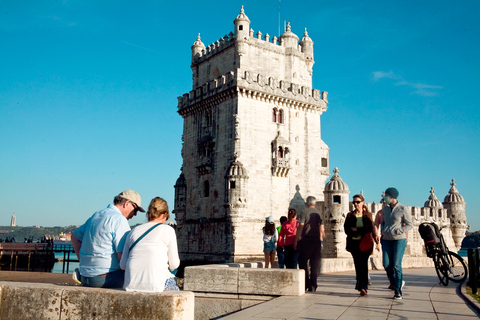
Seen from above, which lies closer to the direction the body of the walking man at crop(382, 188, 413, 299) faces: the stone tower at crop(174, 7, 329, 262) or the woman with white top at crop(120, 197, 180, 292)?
the woman with white top

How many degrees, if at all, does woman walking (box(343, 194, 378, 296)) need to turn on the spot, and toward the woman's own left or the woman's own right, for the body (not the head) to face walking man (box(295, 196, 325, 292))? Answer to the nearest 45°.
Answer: approximately 135° to the woman's own right

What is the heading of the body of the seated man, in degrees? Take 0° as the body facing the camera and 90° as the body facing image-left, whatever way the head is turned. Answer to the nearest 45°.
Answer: approximately 225°

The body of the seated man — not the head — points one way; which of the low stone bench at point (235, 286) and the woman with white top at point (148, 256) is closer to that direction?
the low stone bench

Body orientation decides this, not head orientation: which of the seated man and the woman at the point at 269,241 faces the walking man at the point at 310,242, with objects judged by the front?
the seated man

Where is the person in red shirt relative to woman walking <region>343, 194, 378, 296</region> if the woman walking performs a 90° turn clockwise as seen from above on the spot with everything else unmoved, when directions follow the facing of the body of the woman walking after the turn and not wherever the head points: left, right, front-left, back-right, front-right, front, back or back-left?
front-right

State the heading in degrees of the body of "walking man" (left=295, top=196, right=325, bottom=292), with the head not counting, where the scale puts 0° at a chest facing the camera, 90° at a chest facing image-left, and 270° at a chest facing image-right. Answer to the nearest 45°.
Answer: approximately 180°
